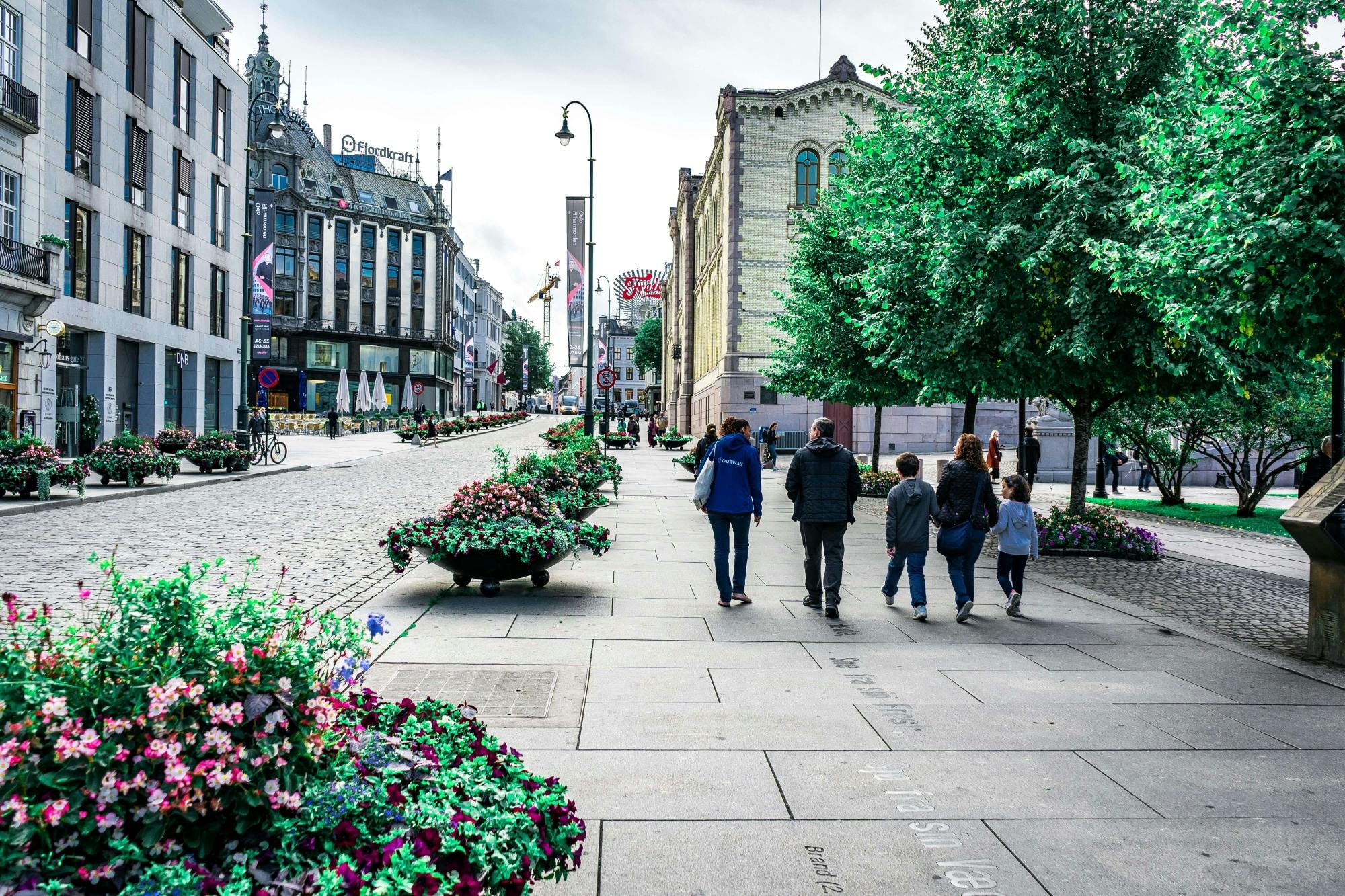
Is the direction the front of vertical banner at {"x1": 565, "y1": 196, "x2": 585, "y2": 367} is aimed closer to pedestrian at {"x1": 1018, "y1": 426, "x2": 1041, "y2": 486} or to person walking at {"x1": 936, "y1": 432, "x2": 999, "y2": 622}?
the person walking

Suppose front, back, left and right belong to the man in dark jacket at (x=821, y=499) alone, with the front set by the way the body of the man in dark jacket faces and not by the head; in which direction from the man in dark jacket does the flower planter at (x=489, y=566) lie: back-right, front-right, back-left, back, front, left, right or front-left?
left

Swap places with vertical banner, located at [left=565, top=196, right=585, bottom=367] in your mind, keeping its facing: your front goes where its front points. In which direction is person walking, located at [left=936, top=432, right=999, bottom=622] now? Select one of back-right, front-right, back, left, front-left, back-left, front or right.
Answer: front

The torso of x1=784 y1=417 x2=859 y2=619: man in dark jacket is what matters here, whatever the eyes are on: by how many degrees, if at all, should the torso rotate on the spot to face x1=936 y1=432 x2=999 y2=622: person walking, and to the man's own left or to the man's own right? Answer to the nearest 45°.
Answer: approximately 90° to the man's own right

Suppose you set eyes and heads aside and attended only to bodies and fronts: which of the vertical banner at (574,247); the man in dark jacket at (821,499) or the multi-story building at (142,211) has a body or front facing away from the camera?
the man in dark jacket

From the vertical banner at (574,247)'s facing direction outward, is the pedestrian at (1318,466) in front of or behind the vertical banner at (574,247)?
in front

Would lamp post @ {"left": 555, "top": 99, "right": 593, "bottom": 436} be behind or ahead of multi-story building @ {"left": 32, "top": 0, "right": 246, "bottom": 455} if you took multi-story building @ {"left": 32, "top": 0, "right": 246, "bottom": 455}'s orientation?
ahead

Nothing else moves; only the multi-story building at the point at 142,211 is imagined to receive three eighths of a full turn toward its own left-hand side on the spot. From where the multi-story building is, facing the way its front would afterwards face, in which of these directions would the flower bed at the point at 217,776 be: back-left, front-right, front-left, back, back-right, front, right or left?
back

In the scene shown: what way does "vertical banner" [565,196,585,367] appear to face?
toward the camera

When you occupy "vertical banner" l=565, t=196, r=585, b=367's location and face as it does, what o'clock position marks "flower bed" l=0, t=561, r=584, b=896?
The flower bed is roughly at 12 o'clock from the vertical banner.

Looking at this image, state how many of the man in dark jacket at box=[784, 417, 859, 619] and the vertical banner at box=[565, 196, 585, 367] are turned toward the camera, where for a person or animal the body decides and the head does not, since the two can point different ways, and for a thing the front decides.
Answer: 1

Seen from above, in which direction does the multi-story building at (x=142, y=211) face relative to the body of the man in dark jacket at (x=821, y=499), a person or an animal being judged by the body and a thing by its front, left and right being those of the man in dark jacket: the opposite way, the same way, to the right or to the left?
to the right

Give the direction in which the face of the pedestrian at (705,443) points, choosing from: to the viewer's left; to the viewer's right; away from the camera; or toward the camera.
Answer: away from the camera

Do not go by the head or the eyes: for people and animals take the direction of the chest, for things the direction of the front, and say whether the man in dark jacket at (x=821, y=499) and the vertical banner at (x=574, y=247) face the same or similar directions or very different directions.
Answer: very different directions

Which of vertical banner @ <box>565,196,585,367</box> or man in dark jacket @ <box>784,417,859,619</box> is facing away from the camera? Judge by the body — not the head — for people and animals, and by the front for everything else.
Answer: the man in dark jacket

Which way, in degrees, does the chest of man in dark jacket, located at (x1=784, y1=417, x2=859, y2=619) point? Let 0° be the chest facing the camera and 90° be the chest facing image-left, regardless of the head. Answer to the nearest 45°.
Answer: approximately 180°

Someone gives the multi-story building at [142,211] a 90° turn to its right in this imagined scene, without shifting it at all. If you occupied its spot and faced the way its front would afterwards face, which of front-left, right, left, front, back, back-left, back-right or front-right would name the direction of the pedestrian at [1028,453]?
left

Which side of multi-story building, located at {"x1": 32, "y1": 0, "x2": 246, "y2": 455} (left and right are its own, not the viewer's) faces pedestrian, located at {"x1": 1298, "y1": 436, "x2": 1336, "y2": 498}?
front
